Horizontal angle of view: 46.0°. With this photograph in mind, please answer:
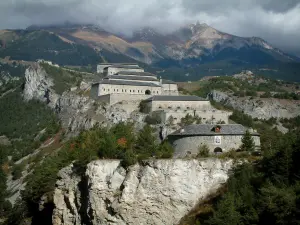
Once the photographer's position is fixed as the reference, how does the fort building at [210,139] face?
facing the viewer

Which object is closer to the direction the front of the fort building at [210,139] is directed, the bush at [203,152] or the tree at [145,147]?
the bush

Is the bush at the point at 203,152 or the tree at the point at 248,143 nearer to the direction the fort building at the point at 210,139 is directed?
the bush

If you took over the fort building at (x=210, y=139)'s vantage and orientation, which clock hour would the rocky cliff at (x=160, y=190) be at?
The rocky cliff is roughly at 1 o'clock from the fort building.

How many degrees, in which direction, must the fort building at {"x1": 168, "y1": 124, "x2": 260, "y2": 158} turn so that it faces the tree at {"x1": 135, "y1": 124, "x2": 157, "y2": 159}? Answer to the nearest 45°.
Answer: approximately 90° to its right

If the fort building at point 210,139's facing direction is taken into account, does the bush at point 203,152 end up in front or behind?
in front
